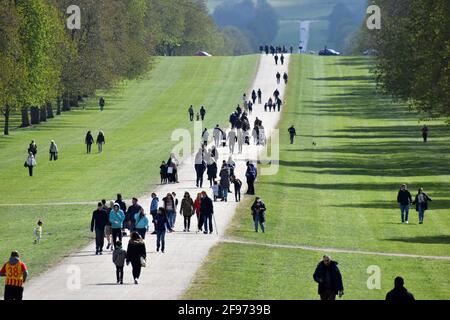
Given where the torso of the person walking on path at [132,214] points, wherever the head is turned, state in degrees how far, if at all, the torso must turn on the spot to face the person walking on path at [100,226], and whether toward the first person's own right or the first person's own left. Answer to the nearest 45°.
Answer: approximately 45° to the first person's own right

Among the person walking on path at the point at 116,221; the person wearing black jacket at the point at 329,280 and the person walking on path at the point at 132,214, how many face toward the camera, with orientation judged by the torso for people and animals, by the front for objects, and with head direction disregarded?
3

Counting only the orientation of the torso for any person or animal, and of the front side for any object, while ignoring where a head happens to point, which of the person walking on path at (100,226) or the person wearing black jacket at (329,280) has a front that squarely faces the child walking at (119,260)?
the person walking on path

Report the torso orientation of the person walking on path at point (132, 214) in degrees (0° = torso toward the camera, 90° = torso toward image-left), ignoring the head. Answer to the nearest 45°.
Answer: approximately 0°

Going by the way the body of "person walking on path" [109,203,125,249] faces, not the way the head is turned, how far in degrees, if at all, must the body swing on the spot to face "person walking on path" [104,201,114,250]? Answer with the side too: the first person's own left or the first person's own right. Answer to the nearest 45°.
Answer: approximately 135° to the first person's own right

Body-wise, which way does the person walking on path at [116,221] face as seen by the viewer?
toward the camera

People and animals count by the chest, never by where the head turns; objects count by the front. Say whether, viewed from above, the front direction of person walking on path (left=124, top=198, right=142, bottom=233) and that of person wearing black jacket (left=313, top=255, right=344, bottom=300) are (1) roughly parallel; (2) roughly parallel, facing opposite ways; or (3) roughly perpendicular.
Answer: roughly parallel

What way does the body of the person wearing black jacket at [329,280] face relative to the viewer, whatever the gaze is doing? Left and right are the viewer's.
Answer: facing the viewer

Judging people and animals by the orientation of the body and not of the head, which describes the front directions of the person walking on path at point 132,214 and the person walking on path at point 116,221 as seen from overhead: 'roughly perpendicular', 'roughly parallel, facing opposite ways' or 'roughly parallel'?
roughly parallel

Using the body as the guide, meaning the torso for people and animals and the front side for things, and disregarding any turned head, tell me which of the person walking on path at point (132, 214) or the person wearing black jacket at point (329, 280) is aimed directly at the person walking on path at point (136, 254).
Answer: the person walking on path at point (132, 214)
